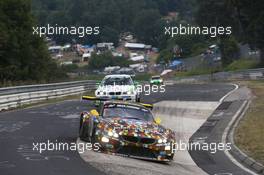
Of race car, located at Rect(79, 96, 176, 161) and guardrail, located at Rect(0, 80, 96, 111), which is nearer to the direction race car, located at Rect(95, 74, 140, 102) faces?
the race car

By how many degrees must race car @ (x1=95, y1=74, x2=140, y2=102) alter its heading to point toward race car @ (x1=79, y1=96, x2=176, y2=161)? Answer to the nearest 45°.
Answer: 0° — it already faces it

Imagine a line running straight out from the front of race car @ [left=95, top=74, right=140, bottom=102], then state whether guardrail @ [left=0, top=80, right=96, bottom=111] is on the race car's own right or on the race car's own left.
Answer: on the race car's own right

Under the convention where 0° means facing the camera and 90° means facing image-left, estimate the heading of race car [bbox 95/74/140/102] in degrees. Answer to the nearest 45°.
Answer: approximately 0°
